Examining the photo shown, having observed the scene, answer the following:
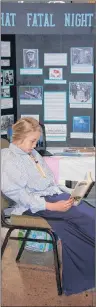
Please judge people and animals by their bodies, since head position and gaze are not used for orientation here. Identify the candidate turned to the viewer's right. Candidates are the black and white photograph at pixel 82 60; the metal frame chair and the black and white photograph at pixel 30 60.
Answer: the metal frame chair

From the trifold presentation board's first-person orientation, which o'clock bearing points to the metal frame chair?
The metal frame chair is roughly at 12 o'clock from the trifold presentation board.

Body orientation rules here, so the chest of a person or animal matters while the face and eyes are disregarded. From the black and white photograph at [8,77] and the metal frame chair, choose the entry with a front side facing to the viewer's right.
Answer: the metal frame chair

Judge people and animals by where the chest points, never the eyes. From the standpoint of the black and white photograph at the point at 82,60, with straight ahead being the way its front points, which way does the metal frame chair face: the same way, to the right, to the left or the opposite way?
to the left

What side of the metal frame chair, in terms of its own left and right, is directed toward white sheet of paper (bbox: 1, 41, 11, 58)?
left

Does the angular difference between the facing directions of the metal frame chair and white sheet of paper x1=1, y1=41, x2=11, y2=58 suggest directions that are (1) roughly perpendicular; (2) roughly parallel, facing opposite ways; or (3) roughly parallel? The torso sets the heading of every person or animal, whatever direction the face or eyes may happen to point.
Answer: roughly perpendicular

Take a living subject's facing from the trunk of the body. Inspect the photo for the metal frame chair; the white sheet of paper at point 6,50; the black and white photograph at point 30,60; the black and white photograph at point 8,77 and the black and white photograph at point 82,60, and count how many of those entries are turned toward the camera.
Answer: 4

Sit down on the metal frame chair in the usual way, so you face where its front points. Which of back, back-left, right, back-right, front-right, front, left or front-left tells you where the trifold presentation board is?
left

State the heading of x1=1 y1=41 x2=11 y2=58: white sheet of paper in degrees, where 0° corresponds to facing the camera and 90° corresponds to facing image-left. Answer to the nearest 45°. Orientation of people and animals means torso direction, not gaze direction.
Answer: approximately 0°
